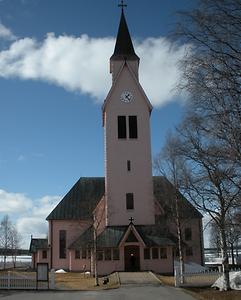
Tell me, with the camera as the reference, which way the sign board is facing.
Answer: facing the viewer

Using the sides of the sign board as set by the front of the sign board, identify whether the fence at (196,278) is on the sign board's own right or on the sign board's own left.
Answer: on the sign board's own left
